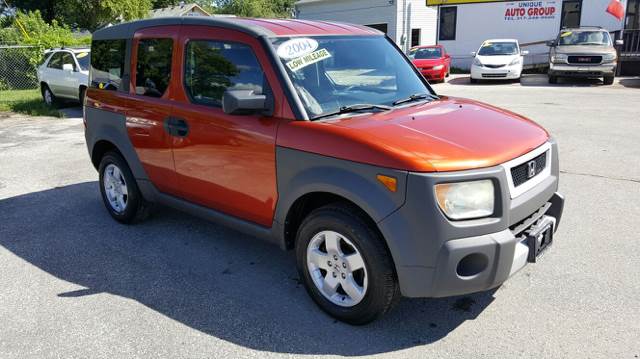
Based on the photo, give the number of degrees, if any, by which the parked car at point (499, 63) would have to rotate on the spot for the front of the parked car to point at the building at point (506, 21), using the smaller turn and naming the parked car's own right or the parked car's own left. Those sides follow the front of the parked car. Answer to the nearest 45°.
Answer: approximately 180°

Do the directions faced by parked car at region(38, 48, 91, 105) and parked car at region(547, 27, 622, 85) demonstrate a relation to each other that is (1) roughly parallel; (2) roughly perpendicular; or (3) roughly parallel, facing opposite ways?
roughly perpendicular

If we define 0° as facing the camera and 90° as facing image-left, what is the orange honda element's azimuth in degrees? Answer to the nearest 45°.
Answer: approximately 315°

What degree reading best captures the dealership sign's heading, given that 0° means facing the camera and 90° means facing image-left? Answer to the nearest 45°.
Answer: approximately 0°

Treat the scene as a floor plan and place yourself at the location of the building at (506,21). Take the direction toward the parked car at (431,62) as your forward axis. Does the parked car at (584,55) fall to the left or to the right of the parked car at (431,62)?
left

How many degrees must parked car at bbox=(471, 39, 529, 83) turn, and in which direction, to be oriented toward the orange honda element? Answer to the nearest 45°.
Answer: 0° — it already faces it

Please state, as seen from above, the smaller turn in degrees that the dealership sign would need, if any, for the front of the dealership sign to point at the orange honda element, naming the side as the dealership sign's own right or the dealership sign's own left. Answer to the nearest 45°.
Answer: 0° — it already faces it
